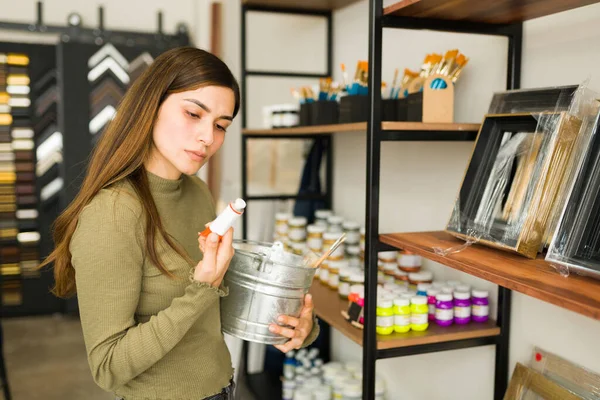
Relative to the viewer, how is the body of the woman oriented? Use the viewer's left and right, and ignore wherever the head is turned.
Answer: facing the viewer and to the right of the viewer

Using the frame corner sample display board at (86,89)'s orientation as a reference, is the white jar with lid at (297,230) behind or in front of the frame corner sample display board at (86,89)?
in front

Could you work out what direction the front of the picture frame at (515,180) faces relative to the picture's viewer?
facing the viewer and to the left of the viewer

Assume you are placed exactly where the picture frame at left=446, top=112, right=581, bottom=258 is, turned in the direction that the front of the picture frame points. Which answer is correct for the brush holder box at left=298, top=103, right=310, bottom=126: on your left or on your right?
on your right

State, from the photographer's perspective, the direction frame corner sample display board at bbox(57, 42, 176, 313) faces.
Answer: facing the viewer

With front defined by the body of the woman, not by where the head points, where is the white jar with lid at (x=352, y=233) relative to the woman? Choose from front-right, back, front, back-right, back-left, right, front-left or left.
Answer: left

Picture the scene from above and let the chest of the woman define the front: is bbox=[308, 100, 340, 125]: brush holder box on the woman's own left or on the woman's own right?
on the woman's own left

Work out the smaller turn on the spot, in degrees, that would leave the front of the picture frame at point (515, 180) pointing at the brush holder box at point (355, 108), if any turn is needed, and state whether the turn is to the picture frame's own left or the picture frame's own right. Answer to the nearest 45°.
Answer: approximately 90° to the picture frame's own right

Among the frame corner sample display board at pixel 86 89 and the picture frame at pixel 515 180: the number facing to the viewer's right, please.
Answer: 0

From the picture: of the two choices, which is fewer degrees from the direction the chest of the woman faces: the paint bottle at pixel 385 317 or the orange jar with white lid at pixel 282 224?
the paint bottle

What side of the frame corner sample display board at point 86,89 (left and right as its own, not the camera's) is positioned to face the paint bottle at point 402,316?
front

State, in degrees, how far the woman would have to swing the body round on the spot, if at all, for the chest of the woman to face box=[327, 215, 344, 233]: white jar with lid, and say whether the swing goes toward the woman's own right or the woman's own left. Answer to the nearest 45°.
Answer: approximately 90° to the woman's own left

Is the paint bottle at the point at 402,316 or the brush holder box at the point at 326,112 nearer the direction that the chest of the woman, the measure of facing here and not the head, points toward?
the paint bottle

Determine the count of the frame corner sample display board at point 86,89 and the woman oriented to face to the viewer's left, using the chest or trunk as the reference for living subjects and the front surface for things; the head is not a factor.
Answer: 0

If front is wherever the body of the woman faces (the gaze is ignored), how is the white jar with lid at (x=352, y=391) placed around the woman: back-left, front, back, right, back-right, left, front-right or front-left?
left

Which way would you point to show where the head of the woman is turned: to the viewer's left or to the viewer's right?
to the viewer's right

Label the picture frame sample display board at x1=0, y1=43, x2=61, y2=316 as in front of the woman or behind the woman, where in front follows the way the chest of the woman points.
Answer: behind

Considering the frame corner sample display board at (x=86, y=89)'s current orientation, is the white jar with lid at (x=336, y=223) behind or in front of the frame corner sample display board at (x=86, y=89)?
in front

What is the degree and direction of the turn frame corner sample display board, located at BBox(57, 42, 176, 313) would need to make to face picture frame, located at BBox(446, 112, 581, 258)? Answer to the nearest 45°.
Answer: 0° — it already faces it
